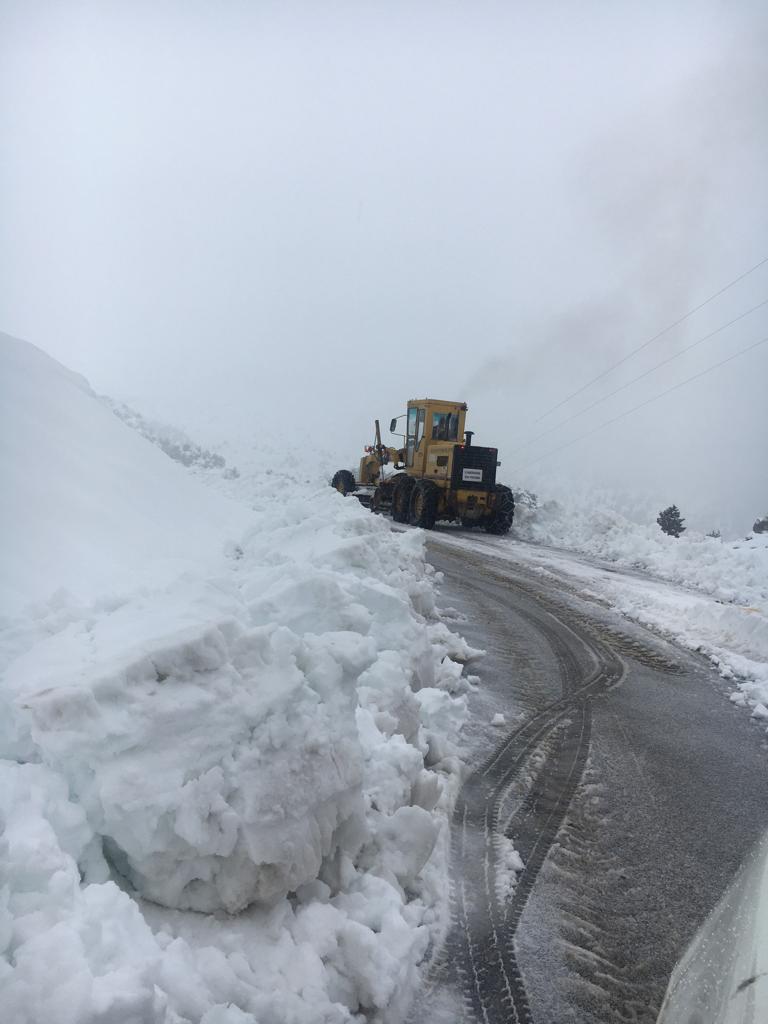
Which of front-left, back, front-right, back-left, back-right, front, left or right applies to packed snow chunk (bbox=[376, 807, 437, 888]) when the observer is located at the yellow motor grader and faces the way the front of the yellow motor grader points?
back-left

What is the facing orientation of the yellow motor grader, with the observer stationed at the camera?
facing away from the viewer and to the left of the viewer

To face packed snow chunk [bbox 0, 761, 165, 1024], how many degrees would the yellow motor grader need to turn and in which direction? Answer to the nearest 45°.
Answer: approximately 135° to its left

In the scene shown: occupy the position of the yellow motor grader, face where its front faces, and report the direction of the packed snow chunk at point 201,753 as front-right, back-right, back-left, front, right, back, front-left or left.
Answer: back-left

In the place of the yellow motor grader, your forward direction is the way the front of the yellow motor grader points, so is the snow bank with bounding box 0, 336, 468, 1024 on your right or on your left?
on your left

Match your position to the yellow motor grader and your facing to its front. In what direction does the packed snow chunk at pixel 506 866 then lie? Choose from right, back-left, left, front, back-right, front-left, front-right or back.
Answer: back-left

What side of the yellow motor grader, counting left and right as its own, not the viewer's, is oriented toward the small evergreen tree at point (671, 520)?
right
